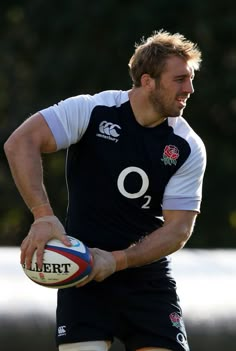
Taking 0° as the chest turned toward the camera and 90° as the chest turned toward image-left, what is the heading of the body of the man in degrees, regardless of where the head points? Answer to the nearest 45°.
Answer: approximately 0°
